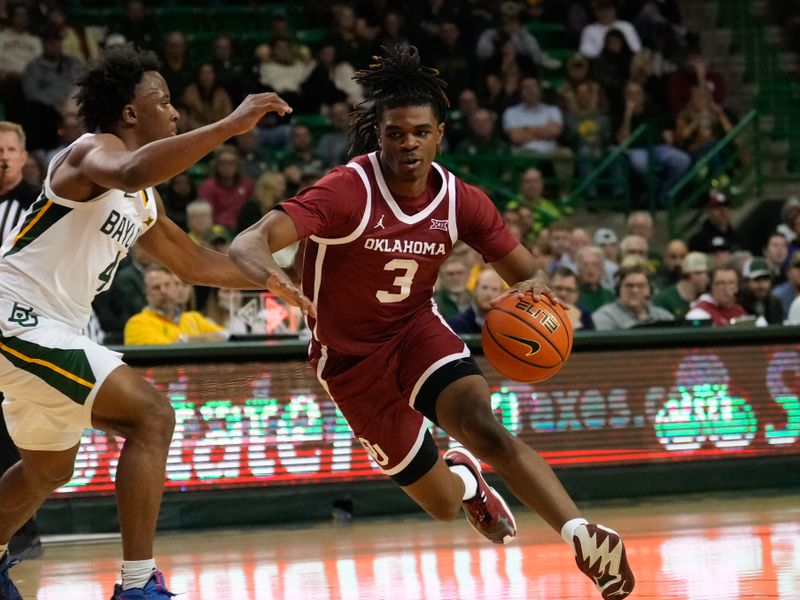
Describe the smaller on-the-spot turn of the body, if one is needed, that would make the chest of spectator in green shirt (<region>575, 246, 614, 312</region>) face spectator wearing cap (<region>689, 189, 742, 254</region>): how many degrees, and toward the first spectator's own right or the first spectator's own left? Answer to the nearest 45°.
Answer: approximately 135° to the first spectator's own left

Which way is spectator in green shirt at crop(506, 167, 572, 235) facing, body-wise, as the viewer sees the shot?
toward the camera

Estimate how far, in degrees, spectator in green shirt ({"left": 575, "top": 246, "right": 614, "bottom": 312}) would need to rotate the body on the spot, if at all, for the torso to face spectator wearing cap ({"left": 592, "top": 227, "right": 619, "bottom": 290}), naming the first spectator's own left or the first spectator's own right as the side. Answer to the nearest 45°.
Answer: approximately 180°

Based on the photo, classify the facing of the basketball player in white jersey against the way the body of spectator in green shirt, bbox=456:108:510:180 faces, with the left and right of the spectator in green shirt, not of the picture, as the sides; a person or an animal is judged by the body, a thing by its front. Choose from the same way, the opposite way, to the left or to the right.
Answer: to the left

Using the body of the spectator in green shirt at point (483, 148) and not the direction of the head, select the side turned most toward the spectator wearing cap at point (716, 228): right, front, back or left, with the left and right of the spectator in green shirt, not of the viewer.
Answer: left

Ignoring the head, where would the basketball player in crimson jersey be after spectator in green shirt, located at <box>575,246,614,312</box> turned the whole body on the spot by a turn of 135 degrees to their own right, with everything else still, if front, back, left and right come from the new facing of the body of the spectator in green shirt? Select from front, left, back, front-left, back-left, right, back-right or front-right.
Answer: back-left

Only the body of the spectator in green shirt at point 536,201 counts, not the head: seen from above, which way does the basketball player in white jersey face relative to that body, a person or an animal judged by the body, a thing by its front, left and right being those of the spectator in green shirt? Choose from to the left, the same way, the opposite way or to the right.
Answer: to the left

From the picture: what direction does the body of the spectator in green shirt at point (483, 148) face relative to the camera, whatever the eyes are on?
toward the camera

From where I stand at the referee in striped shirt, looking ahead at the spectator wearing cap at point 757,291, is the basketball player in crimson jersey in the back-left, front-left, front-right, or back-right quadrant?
front-right

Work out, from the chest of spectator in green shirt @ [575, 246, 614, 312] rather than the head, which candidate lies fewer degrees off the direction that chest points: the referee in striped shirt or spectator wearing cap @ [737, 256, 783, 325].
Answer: the referee in striped shirt

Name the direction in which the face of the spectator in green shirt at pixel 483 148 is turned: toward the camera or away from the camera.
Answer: toward the camera

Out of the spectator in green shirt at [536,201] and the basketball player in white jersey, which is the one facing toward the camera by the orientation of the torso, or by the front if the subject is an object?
the spectator in green shirt

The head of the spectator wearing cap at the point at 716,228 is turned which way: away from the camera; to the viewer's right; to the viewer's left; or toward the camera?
toward the camera

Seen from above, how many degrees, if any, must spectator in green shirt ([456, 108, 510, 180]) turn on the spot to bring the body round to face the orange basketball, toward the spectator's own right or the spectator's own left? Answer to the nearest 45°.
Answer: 0° — they already face it

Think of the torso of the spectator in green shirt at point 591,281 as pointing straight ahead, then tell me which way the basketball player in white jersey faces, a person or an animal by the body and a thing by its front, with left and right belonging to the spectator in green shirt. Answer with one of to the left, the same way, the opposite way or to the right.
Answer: to the left

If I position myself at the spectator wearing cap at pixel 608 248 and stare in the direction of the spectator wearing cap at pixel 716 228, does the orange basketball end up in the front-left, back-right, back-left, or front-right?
back-right

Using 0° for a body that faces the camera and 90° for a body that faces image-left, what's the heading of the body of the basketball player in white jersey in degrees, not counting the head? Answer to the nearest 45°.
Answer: approximately 270°

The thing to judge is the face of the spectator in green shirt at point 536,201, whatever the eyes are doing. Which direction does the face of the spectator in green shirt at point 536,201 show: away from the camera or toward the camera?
toward the camera

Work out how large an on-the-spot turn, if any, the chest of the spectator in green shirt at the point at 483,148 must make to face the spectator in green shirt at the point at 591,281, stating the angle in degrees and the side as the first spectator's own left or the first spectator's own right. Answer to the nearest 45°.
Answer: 0° — they already face them

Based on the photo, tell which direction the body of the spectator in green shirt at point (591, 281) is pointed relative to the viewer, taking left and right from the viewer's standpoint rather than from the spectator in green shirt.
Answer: facing the viewer
